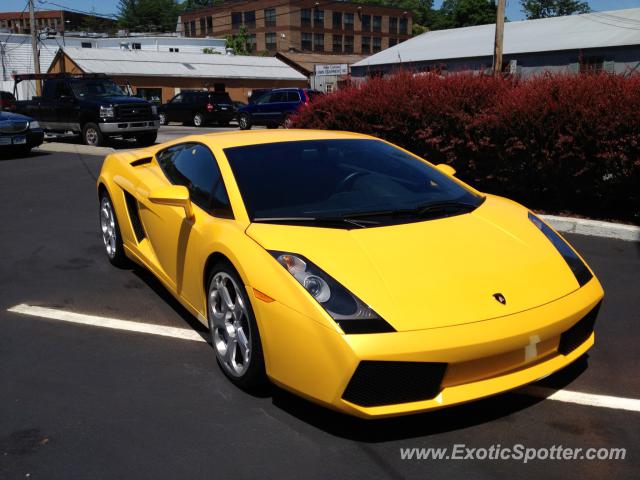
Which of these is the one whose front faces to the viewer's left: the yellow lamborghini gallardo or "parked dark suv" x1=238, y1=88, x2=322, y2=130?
the parked dark suv

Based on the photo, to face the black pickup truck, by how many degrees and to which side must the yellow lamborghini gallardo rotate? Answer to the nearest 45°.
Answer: approximately 180°

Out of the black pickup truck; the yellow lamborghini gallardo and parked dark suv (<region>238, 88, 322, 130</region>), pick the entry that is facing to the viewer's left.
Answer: the parked dark suv

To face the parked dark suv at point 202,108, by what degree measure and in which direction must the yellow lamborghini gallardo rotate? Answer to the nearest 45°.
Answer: approximately 135° to its left

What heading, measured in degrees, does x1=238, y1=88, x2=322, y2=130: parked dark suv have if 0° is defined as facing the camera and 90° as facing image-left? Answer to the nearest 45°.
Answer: approximately 90°

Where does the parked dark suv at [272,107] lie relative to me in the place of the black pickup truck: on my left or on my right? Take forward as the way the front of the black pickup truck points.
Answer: on my left

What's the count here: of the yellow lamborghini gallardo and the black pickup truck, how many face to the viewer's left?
0

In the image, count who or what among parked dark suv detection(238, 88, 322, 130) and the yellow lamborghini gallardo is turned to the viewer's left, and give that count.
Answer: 1

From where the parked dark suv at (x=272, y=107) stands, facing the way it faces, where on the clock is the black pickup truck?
The black pickup truck is roughly at 10 o'clock from the parked dark suv.

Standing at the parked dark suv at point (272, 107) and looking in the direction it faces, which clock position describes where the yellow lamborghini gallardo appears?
The yellow lamborghini gallardo is roughly at 9 o'clock from the parked dark suv.

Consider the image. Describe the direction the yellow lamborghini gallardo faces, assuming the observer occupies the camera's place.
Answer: facing the viewer and to the right of the viewer

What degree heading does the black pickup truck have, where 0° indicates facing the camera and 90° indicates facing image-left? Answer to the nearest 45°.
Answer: approximately 315°

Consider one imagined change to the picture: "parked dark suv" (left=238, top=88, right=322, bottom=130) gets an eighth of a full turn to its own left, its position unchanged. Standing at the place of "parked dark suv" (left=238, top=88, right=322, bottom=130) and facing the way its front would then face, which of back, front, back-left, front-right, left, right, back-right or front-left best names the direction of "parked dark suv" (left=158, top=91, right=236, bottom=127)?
right

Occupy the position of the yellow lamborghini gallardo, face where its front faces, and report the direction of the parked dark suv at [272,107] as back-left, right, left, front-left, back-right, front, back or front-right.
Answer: back-left
